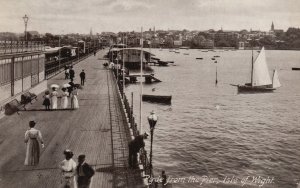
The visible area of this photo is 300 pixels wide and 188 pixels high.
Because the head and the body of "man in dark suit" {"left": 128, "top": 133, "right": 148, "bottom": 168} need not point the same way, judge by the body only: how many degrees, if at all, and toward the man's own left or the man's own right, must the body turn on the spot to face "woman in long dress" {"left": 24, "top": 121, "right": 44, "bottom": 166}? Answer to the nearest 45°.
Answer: approximately 180°

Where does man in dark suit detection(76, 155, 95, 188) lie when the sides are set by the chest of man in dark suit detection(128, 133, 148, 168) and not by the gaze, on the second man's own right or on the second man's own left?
on the second man's own right

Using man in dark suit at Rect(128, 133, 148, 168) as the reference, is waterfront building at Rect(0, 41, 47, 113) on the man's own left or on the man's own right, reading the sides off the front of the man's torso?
on the man's own left

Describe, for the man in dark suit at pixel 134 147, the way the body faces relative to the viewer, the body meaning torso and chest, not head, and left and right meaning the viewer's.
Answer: facing to the right of the viewer

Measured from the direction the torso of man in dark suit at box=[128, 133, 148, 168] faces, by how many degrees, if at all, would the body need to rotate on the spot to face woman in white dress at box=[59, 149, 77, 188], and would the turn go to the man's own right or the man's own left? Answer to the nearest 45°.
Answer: approximately 135° to the man's own right
